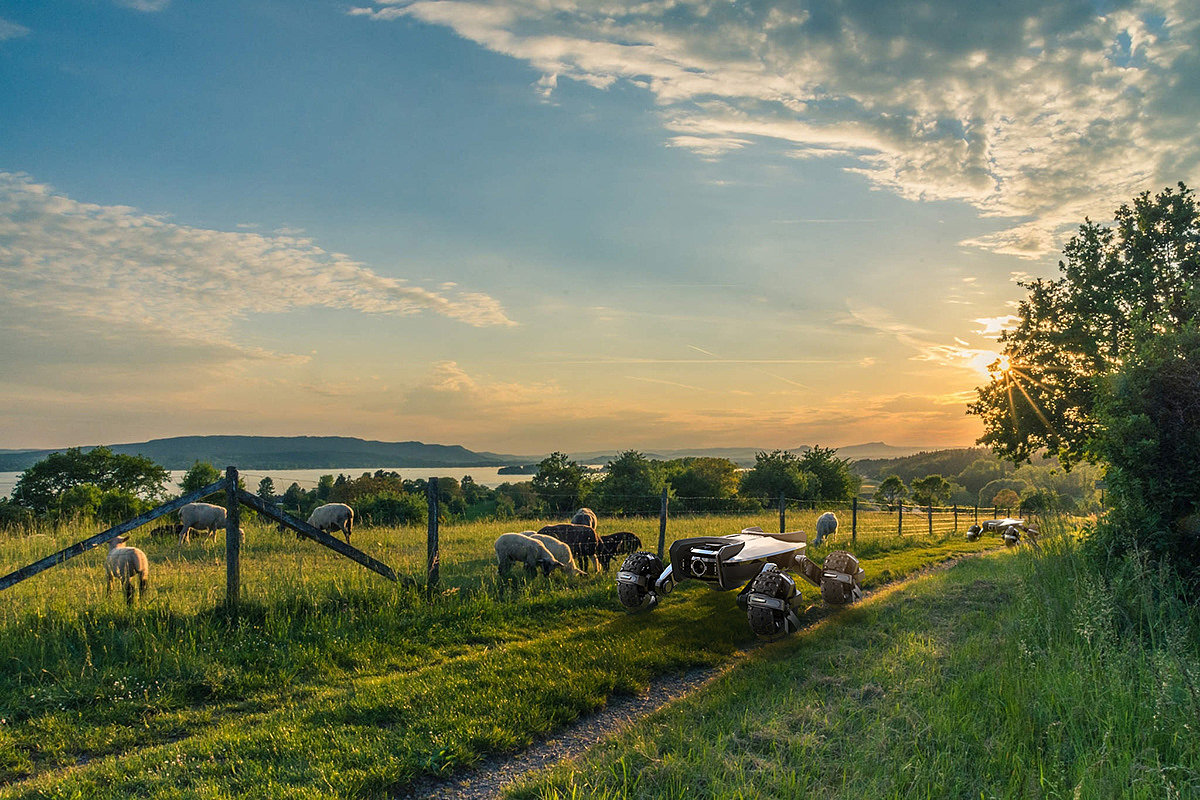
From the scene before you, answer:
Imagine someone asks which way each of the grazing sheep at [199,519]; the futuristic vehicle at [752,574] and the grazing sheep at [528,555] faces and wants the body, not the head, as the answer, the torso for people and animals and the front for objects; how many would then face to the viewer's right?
2

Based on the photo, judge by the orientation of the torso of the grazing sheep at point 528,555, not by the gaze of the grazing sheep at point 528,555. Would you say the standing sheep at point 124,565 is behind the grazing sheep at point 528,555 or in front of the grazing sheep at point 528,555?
behind

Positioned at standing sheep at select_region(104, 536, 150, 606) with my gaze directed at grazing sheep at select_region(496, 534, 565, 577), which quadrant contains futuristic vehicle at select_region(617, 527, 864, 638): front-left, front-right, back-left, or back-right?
front-right

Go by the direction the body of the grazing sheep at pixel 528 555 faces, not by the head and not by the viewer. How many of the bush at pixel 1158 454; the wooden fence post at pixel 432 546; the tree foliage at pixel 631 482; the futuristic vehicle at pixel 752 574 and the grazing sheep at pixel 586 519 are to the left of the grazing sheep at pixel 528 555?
2

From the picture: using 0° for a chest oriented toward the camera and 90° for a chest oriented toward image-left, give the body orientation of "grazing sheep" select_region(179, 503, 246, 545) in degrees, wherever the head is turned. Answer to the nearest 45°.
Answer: approximately 270°

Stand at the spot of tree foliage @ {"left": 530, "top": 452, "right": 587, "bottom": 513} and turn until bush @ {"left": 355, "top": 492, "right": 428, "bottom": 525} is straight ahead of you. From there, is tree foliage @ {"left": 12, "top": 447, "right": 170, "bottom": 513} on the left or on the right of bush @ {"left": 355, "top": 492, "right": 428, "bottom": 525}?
right

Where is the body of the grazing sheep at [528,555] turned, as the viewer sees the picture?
to the viewer's right

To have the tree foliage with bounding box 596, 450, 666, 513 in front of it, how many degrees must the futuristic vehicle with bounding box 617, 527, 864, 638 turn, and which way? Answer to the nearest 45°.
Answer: approximately 135° to its right

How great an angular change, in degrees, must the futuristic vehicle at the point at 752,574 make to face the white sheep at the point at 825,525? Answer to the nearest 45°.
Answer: approximately 135° to its right

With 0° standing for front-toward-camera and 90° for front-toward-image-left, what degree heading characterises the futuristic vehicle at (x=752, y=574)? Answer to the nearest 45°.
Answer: approximately 45°
